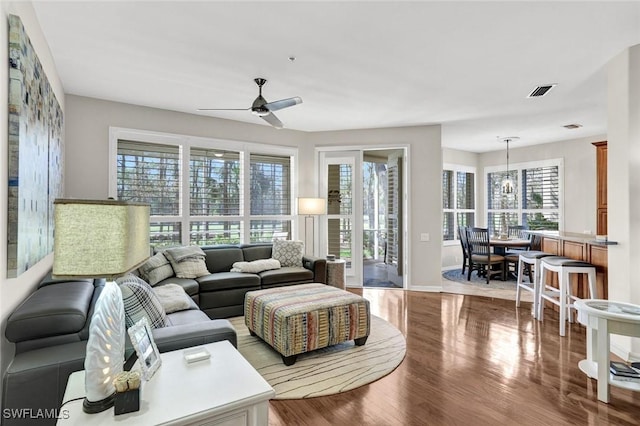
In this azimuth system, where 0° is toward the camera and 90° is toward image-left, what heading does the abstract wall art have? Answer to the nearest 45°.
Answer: approximately 270°

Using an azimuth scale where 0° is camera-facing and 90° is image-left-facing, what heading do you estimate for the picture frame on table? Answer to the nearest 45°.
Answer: approximately 315°

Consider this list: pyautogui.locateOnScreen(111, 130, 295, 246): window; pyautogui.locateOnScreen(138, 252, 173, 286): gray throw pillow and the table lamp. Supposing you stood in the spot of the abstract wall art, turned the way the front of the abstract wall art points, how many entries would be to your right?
1

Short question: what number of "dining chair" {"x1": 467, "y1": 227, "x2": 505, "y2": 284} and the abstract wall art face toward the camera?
0

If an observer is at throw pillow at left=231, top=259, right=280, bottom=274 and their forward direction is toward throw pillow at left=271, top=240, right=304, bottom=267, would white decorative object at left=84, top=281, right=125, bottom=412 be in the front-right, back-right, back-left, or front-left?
back-right

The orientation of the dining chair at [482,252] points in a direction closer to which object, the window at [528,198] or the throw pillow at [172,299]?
the window

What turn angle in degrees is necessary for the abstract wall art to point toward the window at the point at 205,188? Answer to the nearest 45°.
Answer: approximately 45° to its left

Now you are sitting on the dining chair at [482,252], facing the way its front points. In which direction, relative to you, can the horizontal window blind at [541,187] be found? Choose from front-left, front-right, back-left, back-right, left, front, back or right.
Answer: front

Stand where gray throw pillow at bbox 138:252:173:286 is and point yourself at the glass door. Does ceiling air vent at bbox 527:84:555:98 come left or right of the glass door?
right

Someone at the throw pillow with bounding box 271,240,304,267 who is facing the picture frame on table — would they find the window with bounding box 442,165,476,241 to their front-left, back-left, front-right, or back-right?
back-left

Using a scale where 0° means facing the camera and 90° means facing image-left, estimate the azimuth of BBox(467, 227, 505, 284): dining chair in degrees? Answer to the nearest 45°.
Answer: approximately 225°
